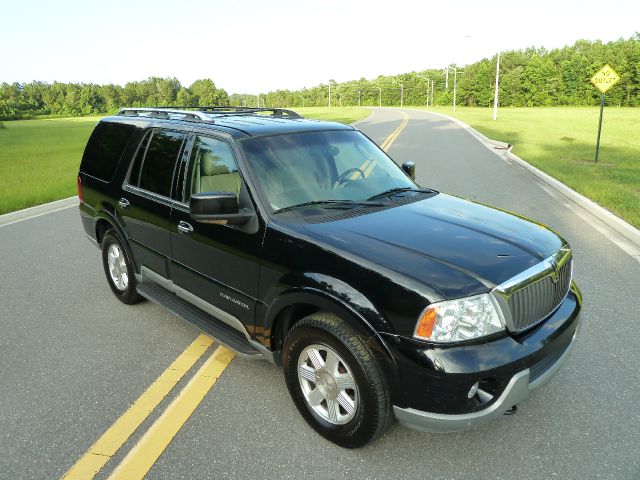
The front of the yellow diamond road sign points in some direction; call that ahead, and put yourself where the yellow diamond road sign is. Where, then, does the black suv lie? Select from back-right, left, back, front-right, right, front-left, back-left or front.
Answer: front

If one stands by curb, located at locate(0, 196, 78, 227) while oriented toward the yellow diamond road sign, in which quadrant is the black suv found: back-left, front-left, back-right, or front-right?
front-right

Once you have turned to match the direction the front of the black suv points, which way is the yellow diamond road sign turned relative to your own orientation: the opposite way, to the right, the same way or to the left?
to the right

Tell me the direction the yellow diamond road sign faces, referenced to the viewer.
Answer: facing the viewer

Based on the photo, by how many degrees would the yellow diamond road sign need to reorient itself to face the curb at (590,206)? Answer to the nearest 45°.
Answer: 0° — it already faces it

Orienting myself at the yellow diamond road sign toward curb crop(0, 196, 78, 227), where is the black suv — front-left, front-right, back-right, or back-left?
front-left

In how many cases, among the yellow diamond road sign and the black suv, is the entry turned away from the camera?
0

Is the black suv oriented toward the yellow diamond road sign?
no

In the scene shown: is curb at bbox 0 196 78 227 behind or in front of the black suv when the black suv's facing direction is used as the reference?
behind

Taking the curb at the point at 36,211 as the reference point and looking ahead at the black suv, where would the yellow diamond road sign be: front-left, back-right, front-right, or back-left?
front-left

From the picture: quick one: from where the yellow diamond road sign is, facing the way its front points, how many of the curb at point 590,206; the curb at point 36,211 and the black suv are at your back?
0

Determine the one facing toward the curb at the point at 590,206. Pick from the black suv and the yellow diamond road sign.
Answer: the yellow diamond road sign

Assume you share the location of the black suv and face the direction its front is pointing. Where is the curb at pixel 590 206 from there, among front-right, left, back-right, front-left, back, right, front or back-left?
left

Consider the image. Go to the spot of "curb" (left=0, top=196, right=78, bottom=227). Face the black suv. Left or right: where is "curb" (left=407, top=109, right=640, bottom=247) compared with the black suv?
left
